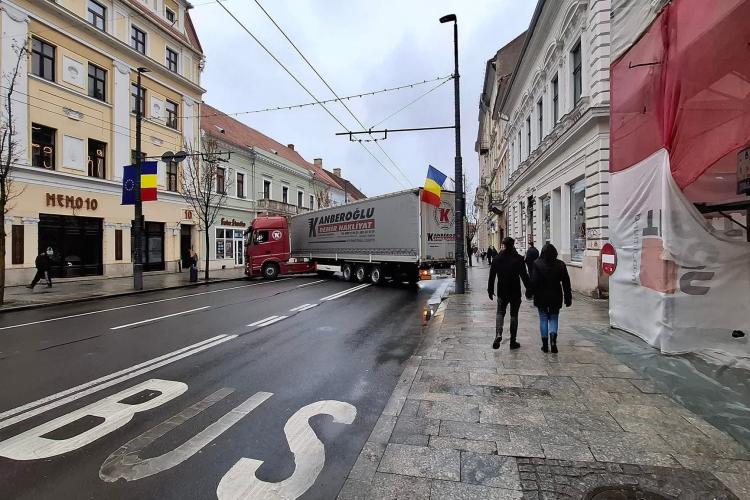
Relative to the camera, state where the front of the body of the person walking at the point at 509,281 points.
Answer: away from the camera

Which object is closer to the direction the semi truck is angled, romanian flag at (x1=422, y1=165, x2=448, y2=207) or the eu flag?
the eu flag

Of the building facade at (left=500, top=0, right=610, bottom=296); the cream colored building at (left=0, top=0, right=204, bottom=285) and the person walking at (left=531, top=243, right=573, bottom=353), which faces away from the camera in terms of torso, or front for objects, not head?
the person walking

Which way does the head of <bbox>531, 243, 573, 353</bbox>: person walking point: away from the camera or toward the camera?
away from the camera

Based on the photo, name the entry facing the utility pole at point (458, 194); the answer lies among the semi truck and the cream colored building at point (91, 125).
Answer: the cream colored building

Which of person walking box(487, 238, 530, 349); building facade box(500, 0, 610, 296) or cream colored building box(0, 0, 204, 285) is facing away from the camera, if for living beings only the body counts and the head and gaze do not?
the person walking

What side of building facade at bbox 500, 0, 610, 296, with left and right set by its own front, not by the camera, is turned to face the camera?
left

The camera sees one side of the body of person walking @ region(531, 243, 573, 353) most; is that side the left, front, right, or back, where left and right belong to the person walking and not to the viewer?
back

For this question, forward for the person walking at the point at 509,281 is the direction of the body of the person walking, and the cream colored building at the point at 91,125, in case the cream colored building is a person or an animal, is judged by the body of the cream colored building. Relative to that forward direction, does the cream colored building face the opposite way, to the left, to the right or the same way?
to the right

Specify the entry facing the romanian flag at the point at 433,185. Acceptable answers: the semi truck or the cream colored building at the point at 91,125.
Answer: the cream colored building
